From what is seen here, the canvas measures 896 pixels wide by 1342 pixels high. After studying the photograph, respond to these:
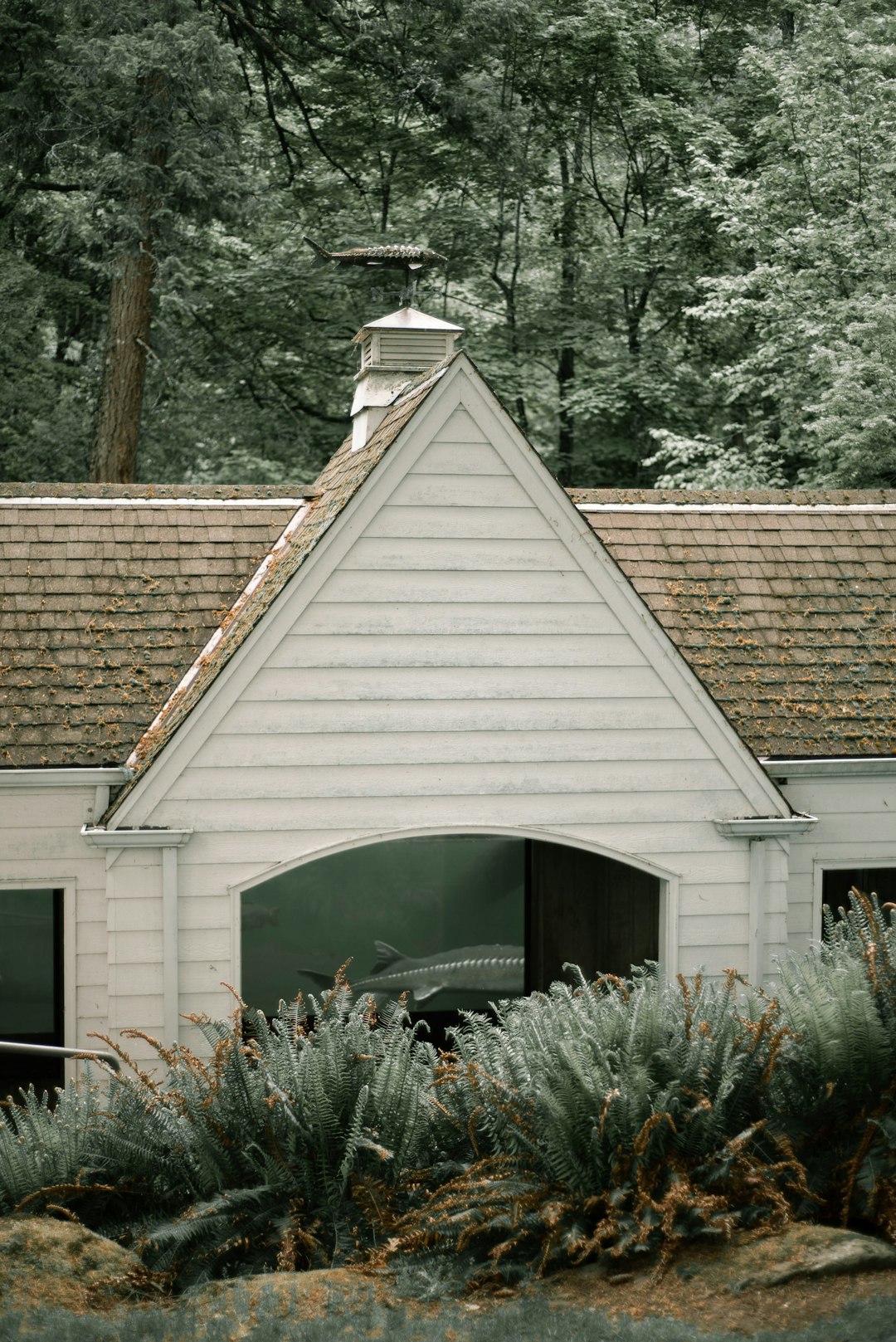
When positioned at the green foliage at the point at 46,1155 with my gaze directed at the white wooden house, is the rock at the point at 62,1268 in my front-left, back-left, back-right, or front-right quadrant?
back-right

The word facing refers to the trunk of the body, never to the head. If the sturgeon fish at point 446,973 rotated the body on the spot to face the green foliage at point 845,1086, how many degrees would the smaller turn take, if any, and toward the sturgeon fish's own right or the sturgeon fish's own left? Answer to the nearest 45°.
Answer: approximately 90° to the sturgeon fish's own right

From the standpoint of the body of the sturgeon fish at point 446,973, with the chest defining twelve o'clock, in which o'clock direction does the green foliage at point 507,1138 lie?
The green foliage is roughly at 3 o'clock from the sturgeon fish.

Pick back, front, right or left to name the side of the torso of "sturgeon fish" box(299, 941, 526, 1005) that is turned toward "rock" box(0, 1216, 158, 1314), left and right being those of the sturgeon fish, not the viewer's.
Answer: right

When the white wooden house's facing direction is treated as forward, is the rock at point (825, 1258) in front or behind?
in front

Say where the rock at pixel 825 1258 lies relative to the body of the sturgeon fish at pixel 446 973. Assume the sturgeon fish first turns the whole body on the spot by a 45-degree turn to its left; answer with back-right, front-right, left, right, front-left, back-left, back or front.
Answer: back-right

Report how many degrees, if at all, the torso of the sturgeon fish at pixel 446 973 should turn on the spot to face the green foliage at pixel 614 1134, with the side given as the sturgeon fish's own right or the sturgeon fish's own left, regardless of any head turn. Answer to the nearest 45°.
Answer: approximately 90° to the sturgeon fish's own right

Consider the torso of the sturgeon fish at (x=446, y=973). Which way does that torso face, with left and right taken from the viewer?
facing to the right of the viewer
